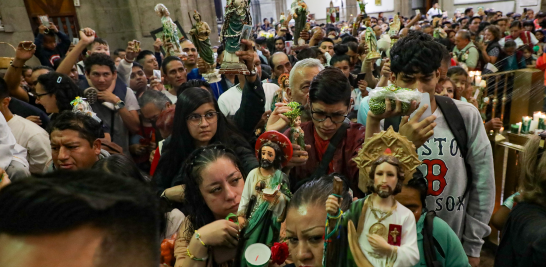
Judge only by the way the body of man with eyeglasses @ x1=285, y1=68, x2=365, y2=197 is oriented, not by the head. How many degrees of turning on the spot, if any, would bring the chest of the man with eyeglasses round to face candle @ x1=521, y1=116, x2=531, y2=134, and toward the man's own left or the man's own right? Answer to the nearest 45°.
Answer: approximately 135° to the man's own left

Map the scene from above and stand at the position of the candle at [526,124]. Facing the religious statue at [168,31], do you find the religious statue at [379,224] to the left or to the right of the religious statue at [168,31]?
left

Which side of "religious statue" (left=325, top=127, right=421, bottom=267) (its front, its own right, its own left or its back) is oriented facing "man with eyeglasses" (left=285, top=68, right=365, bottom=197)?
back

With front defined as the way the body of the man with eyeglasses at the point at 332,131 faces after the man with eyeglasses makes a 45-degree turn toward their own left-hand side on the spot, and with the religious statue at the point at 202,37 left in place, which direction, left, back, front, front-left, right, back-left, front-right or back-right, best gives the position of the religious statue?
back

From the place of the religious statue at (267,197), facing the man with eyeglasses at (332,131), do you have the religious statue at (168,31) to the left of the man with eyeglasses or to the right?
left

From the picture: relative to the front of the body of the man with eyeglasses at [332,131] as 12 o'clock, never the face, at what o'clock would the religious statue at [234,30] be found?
The religious statue is roughly at 5 o'clock from the man with eyeglasses.

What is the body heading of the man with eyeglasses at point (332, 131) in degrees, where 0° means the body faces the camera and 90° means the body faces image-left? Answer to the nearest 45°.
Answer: approximately 0°

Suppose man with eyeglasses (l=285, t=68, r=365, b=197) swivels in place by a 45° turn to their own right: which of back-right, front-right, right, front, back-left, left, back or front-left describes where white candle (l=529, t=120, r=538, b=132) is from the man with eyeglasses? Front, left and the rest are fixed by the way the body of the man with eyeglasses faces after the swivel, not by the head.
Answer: back

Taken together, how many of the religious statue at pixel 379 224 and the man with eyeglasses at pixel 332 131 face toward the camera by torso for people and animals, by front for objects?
2

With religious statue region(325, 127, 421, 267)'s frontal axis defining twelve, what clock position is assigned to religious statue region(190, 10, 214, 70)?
religious statue region(190, 10, 214, 70) is roughly at 5 o'clock from religious statue region(325, 127, 421, 267).

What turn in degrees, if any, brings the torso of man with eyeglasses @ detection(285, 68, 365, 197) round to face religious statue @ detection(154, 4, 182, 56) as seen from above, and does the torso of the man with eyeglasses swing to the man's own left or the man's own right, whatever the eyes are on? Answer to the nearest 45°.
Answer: approximately 135° to the man's own right

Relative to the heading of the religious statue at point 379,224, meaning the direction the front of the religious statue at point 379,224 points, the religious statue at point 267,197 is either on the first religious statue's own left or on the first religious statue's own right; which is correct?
on the first religious statue's own right

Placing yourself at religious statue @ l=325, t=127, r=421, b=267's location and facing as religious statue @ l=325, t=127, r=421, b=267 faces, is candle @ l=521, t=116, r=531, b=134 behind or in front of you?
behind
